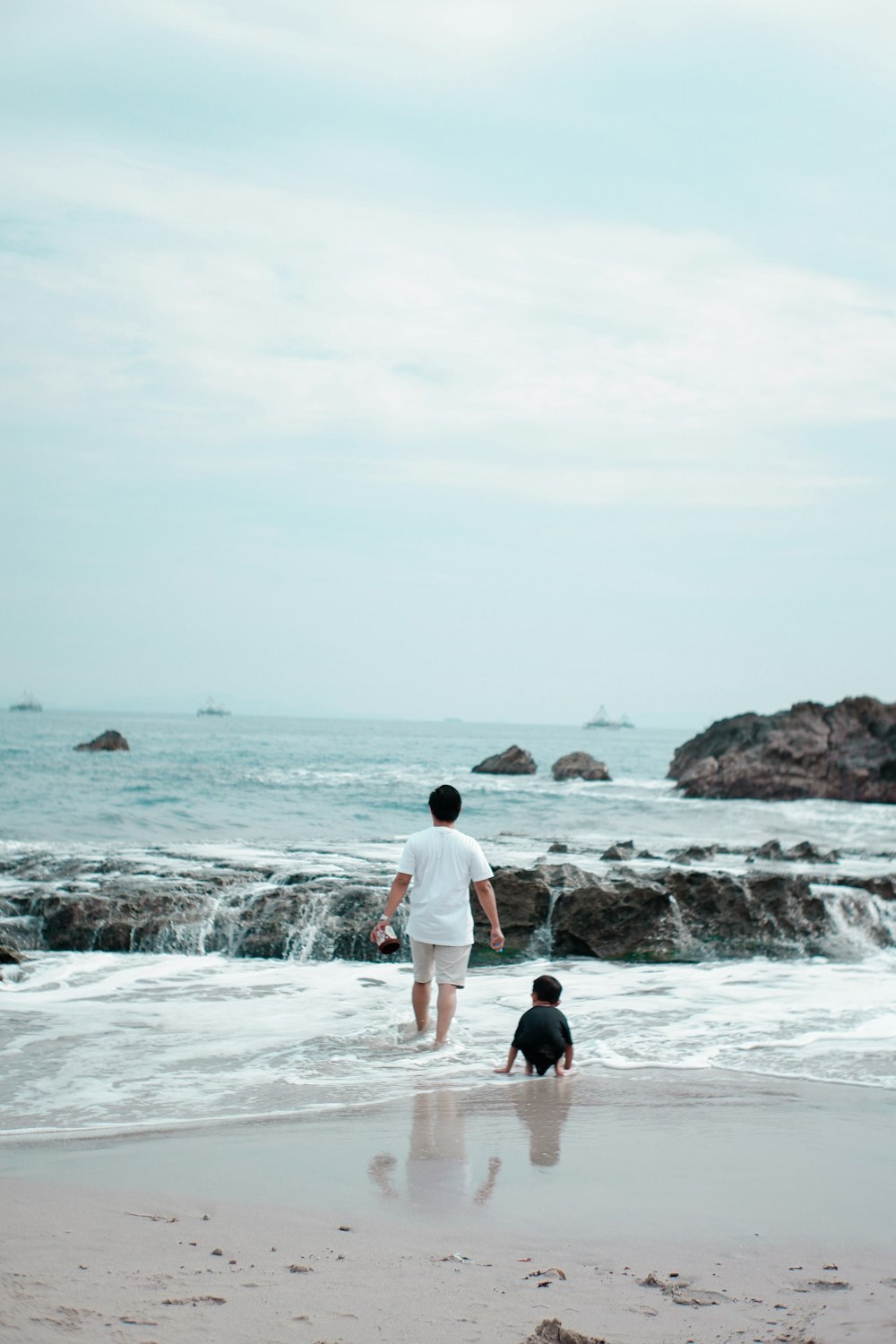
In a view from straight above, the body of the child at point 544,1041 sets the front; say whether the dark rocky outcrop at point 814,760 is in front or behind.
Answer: in front

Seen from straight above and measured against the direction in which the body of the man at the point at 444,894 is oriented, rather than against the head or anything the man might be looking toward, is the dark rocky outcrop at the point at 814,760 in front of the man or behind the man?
in front

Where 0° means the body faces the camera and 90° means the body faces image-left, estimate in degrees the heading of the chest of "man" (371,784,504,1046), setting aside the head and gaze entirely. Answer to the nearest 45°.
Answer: approximately 180°

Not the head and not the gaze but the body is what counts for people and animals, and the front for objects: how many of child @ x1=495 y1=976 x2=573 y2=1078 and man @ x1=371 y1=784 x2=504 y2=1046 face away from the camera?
2

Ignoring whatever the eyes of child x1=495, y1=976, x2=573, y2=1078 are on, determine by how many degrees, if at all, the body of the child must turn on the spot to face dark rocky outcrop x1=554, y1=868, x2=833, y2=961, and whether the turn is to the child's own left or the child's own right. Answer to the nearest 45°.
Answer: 0° — they already face it

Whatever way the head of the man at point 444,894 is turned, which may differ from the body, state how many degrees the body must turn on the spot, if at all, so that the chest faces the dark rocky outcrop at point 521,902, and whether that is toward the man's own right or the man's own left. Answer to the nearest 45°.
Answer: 0° — they already face it

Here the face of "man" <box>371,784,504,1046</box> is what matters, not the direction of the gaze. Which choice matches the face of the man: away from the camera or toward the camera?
away from the camera

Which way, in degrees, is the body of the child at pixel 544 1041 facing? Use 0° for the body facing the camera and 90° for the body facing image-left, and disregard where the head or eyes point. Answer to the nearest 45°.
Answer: approximately 180°

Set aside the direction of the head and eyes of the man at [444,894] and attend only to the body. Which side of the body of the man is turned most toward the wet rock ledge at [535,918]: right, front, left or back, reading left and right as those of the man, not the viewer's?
front

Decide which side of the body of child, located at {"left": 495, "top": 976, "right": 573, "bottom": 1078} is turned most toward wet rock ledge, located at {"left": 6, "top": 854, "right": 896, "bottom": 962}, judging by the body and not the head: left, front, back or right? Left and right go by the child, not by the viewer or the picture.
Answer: front

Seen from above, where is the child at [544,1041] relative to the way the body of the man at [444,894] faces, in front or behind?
behind
